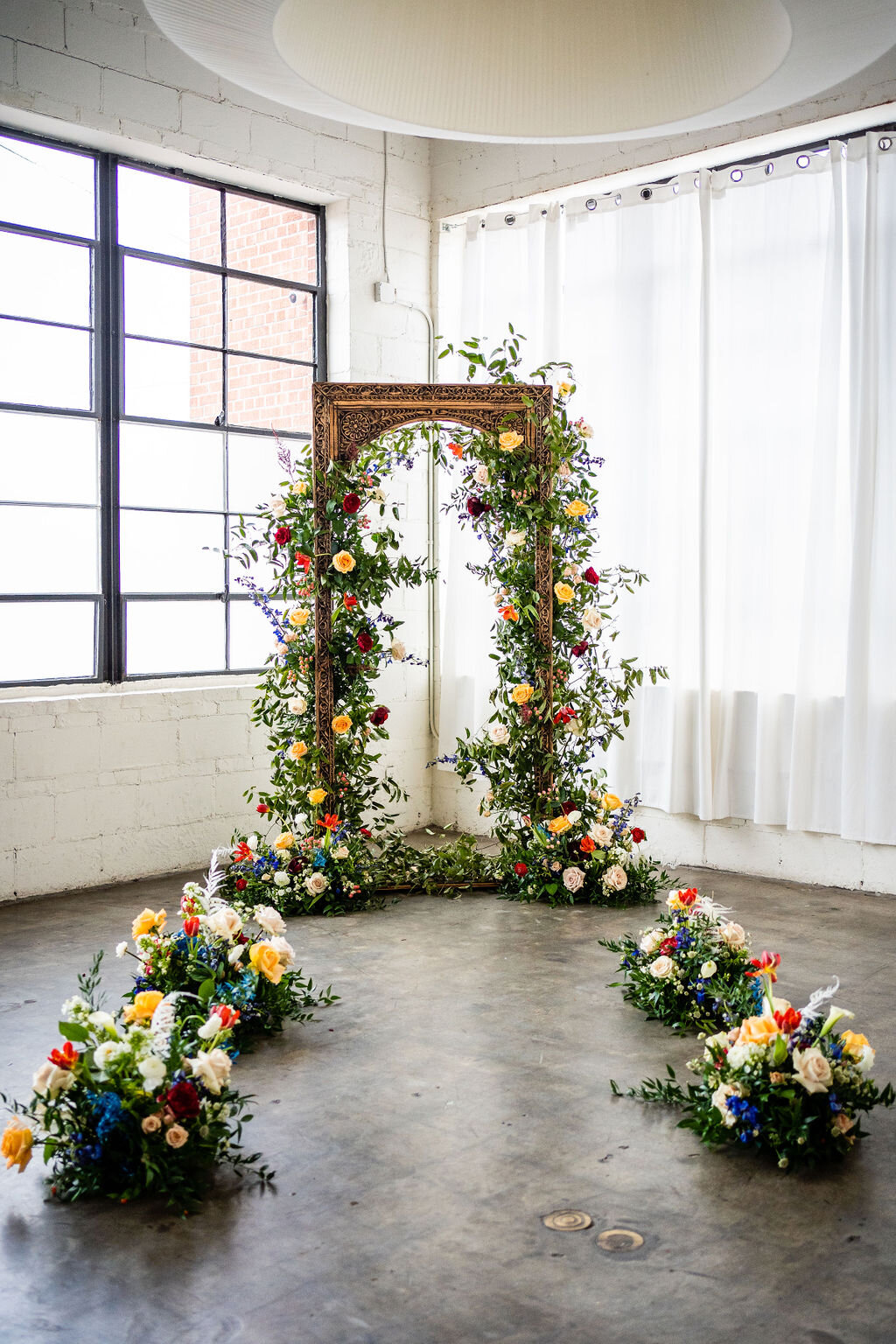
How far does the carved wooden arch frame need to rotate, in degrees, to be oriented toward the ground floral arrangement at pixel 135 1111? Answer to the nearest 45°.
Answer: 0° — it already faces it

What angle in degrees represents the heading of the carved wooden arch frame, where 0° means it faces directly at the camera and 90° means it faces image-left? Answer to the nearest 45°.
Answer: approximately 0°

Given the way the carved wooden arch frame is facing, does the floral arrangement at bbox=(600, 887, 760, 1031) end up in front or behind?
in front

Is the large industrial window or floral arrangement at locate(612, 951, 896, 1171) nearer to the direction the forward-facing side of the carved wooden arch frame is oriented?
the floral arrangement

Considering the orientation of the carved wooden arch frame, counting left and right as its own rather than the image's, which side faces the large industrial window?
right
